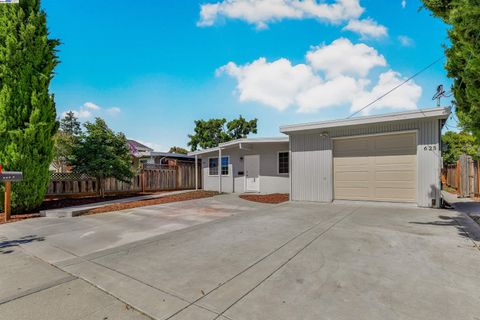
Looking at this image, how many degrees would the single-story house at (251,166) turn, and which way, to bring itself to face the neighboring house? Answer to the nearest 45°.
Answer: approximately 90° to its right

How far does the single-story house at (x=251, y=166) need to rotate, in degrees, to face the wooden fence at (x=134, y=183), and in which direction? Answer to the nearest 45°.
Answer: approximately 45° to its right

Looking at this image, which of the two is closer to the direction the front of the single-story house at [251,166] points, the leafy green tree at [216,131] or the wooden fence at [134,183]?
the wooden fence

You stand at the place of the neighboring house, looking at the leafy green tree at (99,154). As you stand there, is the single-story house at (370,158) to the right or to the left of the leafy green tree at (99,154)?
left

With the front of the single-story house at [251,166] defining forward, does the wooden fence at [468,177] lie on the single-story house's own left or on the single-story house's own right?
on the single-story house's own left

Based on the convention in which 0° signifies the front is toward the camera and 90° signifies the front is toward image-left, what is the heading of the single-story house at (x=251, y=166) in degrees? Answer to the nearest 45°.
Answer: approximately 45°

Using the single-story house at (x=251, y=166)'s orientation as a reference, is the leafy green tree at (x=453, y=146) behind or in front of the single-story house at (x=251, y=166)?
behind

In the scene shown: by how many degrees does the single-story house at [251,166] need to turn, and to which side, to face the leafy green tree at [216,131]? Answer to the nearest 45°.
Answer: approximately 135° to its right

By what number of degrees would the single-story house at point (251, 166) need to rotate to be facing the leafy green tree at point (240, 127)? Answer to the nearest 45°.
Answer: approximately 135° to its right
